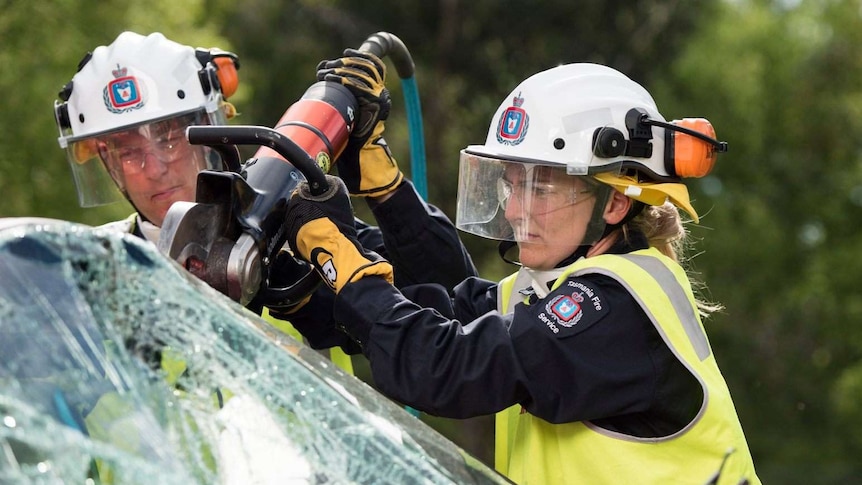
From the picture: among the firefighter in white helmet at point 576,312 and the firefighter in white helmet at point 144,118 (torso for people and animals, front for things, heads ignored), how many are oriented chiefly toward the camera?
1

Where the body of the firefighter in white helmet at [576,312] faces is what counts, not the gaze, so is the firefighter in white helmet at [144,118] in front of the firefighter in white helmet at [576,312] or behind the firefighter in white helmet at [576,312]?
in front

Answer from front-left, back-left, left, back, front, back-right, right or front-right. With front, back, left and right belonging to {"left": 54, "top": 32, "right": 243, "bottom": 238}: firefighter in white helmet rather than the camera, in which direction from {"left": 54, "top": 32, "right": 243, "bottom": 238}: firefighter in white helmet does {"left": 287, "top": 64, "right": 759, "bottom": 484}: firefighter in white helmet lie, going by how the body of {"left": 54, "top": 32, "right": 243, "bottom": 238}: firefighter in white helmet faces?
front-left

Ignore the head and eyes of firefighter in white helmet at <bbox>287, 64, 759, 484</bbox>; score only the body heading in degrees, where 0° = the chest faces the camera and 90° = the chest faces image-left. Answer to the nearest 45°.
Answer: approximately 90°

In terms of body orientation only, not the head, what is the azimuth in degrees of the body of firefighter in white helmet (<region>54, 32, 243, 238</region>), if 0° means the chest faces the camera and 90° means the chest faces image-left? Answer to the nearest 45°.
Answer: approximately 0°
